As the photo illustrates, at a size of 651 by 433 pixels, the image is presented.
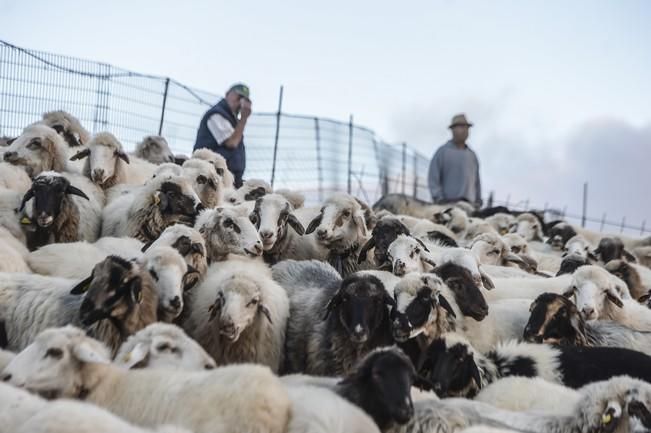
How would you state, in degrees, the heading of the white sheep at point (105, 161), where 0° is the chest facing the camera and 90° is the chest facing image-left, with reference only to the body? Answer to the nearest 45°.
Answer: approximately 45°

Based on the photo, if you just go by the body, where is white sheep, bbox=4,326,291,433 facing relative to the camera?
to the viewer's left

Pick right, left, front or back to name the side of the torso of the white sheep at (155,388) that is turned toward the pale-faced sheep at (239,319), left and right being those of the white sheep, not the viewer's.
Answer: right

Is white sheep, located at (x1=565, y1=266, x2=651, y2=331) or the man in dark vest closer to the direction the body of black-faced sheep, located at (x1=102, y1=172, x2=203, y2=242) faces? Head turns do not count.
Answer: the white sheep

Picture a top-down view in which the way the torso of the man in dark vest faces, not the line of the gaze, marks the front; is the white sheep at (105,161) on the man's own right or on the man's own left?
on the man's own right

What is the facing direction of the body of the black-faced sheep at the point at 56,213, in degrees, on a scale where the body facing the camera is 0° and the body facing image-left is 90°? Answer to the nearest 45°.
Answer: approximately 45°

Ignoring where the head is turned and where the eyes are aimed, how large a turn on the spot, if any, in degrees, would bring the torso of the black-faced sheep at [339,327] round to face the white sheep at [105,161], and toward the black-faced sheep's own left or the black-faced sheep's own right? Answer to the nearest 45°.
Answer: approximately 180°

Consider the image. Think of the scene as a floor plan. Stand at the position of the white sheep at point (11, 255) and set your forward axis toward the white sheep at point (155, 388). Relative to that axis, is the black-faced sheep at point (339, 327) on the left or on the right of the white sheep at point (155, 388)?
left

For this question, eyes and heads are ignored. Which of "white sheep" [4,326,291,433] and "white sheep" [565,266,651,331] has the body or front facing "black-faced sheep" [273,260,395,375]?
"white sheep" [565,266,651,331]

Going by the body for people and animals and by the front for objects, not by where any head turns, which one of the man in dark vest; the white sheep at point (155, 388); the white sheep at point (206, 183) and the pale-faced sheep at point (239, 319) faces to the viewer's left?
the white sheep at point (155, 388)

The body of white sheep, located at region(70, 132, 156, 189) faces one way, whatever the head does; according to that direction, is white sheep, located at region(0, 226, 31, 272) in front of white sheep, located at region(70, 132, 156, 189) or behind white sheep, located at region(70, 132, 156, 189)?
in front
